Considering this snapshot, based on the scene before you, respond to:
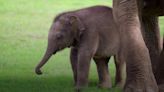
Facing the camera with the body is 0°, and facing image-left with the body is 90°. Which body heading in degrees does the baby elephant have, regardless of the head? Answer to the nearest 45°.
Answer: approximately 45°
